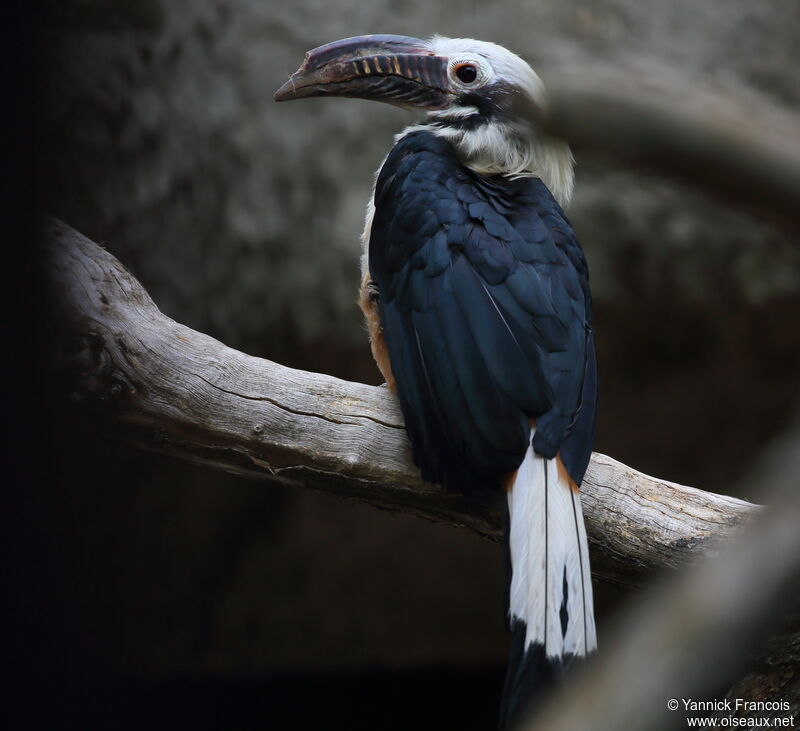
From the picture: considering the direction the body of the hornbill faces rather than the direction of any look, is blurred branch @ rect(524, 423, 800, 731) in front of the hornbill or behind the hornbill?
behind

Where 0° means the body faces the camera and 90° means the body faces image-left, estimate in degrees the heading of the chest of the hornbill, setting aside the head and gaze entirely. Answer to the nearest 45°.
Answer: approximately 135°

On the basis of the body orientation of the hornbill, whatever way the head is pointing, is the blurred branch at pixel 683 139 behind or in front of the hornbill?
behind
